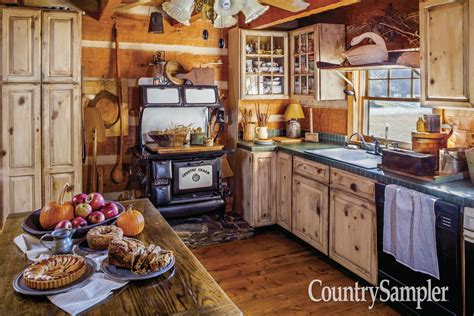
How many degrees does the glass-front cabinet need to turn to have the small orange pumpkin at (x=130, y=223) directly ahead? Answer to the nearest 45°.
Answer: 0° — it already faces it

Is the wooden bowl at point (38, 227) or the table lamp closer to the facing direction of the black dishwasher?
the wooden bowl

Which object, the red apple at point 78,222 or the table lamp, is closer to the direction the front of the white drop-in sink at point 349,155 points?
the red apple

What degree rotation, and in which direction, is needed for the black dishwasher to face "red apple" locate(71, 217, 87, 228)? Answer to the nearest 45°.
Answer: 0° — it already faces it

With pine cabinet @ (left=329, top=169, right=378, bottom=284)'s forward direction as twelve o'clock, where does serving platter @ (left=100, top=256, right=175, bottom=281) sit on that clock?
The serving platter is roughly at 11 o'clock from the pine cabinet.
